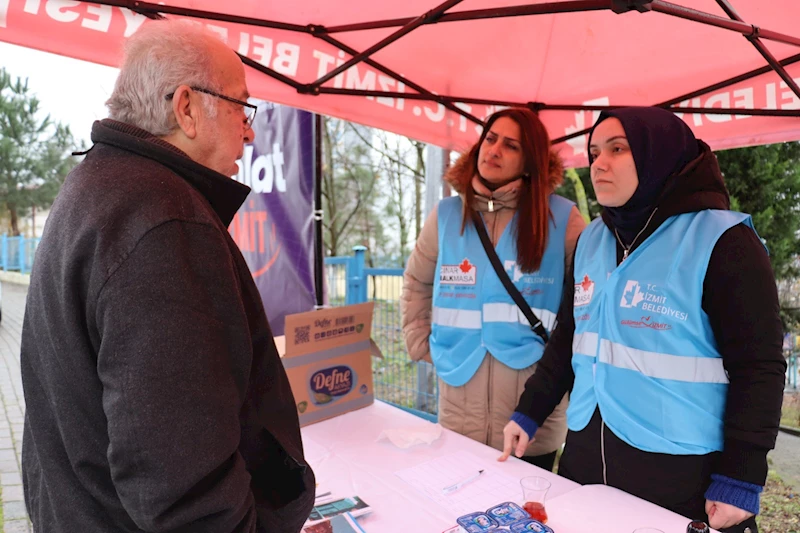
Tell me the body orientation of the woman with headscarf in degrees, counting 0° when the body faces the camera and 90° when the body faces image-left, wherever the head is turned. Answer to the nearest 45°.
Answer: approximately 45°

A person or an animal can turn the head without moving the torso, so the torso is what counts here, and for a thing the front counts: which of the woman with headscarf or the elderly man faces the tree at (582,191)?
the elderly man

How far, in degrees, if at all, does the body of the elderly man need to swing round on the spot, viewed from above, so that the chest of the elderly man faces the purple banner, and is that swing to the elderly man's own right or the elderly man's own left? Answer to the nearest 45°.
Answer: approximately 45° to the elderly man's own left

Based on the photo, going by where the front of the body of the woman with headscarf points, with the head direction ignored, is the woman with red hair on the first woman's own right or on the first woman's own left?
on the first woman's own right

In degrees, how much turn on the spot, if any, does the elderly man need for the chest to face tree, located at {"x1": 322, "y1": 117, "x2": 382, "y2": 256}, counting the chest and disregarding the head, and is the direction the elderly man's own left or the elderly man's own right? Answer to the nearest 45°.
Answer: approximately 45° to the elderly man's own left

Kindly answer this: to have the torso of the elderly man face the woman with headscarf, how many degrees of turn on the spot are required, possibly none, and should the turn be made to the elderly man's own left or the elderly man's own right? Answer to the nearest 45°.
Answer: approximately 45° to the elderly man's own right

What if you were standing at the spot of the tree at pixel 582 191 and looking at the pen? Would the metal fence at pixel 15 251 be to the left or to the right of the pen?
right

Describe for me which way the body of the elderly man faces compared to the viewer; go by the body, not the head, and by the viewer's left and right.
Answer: facing away from the viewer and to the right of the viewer

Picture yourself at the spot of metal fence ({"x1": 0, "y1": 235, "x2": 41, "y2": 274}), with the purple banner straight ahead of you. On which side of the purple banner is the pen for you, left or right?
right
